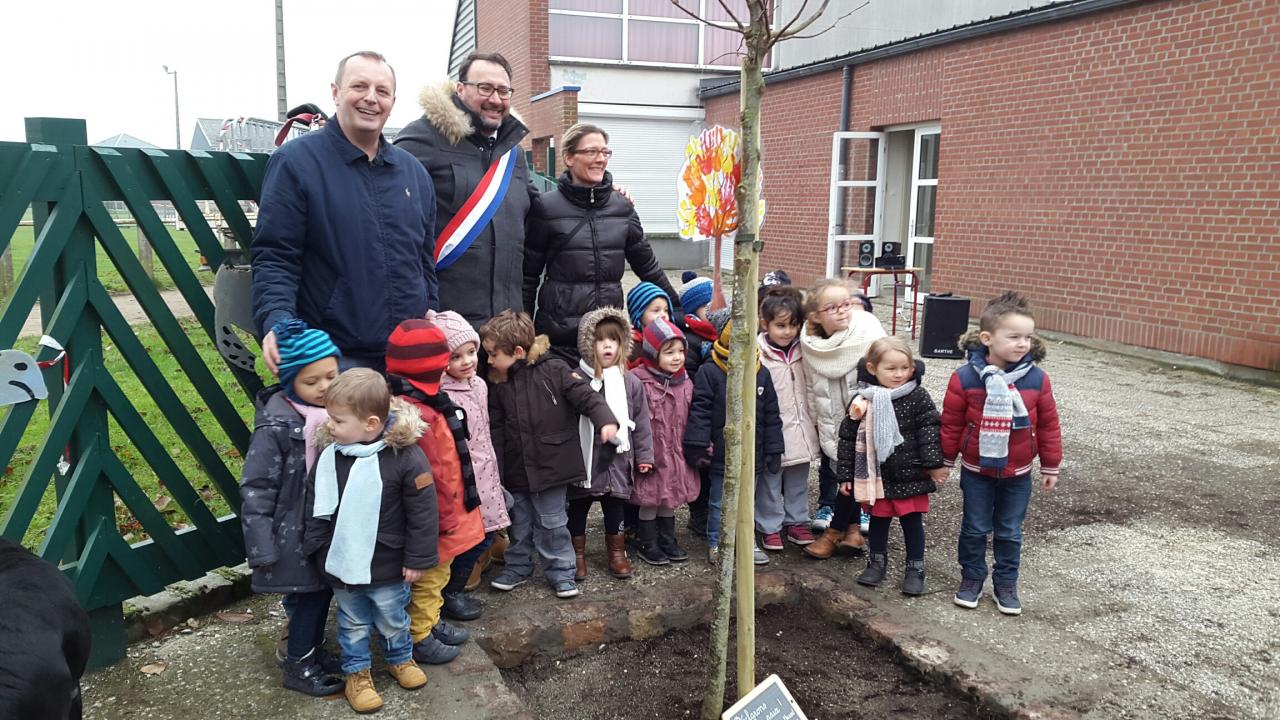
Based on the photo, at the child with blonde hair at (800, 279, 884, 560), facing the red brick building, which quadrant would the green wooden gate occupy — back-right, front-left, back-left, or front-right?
back-left

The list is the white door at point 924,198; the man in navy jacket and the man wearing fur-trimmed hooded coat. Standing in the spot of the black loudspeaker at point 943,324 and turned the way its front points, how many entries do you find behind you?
1

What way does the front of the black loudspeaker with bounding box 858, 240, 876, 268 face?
toward the camera

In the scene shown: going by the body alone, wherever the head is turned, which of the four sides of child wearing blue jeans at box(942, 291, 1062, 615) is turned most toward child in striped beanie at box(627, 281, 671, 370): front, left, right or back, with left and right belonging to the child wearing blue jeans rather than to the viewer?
right

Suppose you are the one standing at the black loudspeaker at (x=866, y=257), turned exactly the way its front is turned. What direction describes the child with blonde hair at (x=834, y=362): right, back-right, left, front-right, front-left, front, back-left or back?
front

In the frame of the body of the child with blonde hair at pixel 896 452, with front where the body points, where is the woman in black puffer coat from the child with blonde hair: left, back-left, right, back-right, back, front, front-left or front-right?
right

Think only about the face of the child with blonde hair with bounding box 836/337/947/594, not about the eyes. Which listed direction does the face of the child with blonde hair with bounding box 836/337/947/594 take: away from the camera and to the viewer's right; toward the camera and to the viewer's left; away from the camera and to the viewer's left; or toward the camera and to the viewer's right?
toward the camera and to the viewer's right

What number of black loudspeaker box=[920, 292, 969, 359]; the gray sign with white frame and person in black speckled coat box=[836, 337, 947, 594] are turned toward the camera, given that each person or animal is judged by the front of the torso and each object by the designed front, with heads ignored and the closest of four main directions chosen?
3

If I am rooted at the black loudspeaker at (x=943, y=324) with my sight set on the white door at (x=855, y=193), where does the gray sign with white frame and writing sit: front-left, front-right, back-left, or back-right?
back-left

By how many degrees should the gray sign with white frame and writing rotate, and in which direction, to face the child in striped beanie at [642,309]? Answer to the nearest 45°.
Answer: approximately 180°

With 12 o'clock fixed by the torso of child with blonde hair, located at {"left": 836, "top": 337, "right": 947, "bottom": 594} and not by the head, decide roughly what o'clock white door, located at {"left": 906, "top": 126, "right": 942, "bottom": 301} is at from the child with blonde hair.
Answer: The white door is roughly at 6 o'clock from the child with blonde hair.

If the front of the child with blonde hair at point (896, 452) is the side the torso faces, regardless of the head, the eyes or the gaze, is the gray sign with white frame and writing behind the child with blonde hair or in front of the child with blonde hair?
in front

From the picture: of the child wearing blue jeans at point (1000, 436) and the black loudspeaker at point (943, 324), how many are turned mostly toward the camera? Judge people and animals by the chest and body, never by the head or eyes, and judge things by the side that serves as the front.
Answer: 2

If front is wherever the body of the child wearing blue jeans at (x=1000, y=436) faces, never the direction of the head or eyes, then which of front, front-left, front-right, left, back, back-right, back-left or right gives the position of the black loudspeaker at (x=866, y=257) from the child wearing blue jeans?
back

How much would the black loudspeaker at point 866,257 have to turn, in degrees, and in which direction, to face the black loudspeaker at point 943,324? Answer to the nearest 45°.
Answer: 0° — it already faces it

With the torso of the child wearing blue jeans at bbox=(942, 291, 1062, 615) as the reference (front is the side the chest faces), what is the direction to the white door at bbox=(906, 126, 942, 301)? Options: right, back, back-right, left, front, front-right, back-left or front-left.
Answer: back

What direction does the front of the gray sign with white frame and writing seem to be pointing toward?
toward the camera

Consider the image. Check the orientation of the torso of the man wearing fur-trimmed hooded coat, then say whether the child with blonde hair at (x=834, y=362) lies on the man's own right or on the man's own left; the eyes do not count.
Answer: on the man's own left
